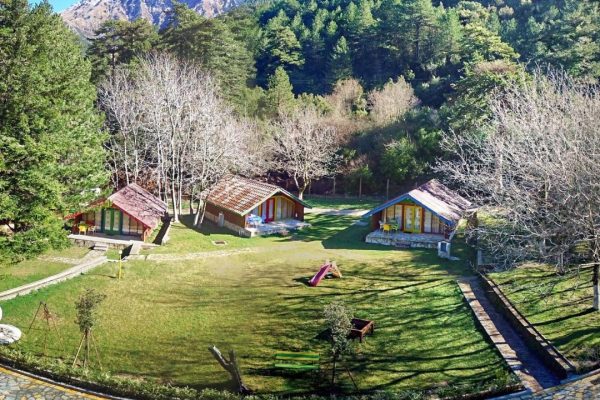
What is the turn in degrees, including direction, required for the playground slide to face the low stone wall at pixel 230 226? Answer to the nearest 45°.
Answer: approximately 90° to its right

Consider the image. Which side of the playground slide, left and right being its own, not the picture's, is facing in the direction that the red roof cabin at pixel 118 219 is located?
right

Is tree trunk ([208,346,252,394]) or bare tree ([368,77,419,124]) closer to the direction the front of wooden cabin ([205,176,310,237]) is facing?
the tree trunk

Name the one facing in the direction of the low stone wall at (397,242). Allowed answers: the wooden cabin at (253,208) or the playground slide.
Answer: the wooden cabin

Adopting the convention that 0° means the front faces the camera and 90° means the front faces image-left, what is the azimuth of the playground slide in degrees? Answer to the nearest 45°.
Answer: approximately 45°

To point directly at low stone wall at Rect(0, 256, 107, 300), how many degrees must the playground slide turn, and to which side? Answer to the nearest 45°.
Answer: approximately 45° to its right

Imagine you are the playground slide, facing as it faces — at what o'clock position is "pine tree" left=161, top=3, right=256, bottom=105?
The pine tree is roughly at 4 o'clock from the playground slide.

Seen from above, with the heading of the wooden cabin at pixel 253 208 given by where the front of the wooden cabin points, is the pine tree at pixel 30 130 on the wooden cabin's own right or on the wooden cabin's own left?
on the wooden cabin's own right

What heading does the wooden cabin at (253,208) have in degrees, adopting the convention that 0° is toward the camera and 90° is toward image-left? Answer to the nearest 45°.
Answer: approximately 315°

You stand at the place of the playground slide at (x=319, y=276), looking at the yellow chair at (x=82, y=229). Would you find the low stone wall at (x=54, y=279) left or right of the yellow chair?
left
